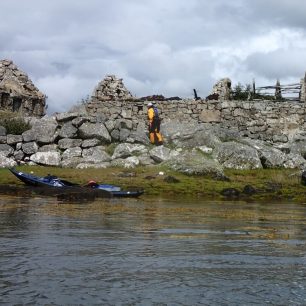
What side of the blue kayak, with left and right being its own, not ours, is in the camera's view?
left

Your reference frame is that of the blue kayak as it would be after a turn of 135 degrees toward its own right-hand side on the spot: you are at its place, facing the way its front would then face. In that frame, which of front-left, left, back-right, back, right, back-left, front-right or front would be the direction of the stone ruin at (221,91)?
front

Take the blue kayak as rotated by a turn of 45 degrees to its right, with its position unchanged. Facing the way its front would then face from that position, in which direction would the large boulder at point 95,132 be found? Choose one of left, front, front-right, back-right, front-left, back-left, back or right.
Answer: front-right

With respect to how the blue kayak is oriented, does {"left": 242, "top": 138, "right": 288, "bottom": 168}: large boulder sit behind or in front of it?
behind

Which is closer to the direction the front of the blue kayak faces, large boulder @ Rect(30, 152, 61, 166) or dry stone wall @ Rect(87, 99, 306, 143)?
the large boulder

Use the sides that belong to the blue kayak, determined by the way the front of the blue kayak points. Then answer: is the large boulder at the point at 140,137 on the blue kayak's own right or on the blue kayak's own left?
on the blue kayak's own right

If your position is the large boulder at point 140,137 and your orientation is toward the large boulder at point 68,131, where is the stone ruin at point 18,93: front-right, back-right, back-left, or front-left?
front-right

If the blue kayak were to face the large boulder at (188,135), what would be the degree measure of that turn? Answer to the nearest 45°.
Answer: approximately 135° to its right

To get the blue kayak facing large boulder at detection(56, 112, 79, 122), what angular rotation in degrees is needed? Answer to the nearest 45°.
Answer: approximately 90° to its right

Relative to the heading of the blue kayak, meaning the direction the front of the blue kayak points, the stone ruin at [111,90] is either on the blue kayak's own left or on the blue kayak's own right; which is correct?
on the blue kayak's own right

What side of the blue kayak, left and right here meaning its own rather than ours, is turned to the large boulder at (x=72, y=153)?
right

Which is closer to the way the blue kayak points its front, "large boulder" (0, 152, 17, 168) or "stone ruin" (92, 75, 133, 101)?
the large boulder

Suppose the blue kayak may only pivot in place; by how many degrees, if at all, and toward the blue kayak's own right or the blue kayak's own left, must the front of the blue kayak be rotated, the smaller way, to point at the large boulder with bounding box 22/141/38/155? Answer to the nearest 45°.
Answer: approximately 90° to the blue kayak's own right

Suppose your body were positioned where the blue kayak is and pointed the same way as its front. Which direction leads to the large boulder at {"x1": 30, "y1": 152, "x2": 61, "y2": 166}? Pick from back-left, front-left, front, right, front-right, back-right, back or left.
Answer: right

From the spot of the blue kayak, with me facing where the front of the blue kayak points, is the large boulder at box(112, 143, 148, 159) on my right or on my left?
on my right

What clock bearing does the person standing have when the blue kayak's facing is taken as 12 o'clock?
The person standing is roughly at 4 o'clock from the blue kayak.

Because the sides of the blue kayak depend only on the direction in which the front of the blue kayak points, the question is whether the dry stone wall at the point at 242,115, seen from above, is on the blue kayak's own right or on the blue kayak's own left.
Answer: on the blue kayak's own right

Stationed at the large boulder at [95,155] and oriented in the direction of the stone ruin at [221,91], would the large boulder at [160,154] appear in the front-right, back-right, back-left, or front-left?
front-right

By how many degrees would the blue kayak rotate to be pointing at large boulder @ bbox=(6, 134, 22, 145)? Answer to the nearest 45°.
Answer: approximately 90° to its right

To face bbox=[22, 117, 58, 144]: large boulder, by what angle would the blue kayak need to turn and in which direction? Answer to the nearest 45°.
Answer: approximately 90° to its right

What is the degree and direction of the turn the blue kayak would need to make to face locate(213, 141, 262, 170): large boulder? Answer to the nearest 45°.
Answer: approximately 135° to its right

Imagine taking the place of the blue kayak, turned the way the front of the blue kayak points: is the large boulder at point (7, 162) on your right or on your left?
on your right

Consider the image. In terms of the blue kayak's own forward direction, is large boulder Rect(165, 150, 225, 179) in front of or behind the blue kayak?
behind
